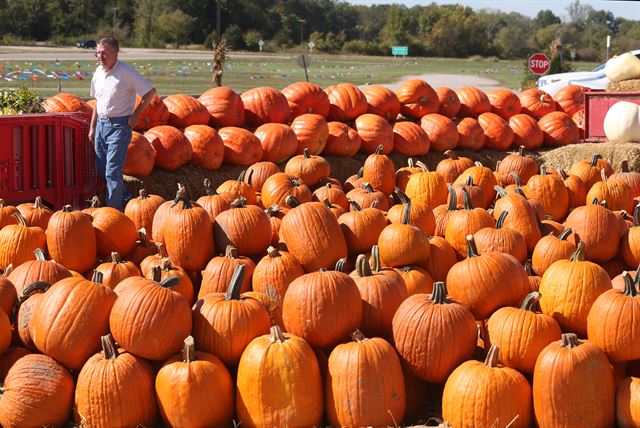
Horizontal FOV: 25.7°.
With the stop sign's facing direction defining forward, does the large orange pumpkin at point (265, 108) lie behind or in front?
in front

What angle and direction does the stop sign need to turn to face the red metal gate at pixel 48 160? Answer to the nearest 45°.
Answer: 0° — it already faces it

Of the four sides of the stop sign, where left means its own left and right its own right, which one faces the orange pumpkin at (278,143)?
front

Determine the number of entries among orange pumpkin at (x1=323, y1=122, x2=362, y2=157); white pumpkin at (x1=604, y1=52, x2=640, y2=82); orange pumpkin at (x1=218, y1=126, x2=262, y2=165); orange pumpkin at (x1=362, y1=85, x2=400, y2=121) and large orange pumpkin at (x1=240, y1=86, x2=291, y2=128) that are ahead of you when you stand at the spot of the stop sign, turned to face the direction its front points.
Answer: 5

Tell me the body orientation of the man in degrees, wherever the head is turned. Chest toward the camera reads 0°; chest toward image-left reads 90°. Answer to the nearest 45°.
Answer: approximately 45°
